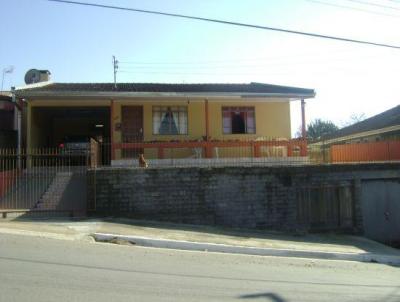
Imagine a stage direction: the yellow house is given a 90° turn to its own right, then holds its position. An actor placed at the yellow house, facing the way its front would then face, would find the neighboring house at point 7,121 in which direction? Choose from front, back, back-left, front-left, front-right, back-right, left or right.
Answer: front

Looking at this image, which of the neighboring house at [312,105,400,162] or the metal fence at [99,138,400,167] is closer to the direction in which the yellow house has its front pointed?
the metal fence

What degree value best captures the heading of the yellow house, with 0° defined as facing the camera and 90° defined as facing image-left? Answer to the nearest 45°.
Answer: approximately 0°

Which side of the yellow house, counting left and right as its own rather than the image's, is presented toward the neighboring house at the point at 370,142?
left
